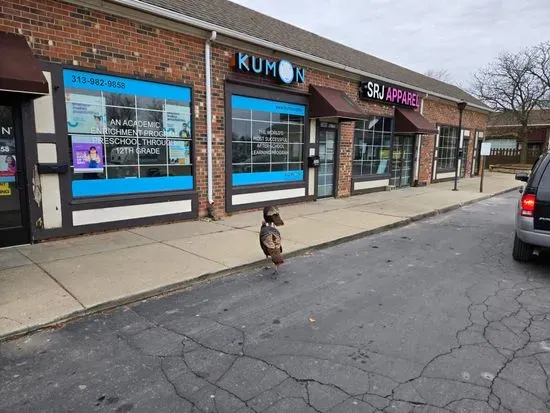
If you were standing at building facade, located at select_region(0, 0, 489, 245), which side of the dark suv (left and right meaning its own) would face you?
left

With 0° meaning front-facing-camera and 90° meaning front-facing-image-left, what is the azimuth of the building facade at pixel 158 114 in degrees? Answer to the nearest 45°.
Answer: approximately 315°

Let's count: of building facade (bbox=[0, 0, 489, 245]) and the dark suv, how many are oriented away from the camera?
1

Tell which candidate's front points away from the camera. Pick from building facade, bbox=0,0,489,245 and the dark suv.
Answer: the dark suv

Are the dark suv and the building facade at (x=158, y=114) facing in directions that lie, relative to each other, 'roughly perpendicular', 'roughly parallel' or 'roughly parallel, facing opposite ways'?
roughly perpendicular

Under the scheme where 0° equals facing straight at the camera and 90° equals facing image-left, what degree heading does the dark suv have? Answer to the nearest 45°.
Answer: approximately 180°

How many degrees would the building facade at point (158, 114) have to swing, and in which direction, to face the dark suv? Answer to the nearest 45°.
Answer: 0° — it already faces it
